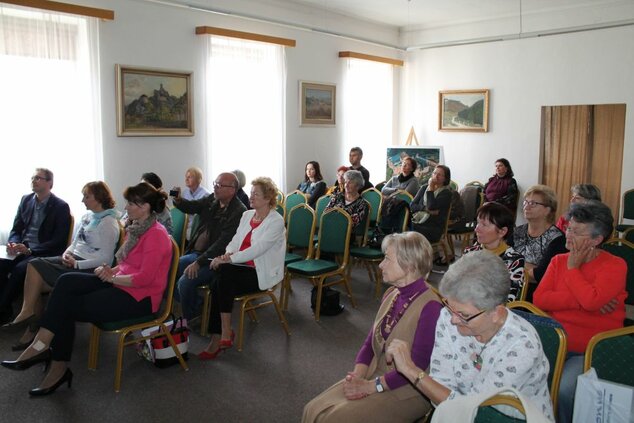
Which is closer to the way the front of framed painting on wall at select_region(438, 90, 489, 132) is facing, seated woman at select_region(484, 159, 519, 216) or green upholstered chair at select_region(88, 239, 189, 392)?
the green upholstered chair

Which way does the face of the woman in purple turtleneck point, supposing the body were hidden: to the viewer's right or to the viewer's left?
to the viewer's left

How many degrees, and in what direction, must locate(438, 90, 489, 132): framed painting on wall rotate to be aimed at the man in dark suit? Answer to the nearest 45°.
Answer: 0° — it already faces them

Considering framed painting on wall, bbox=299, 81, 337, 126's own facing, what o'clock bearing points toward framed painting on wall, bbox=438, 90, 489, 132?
framed painting on wall, bbox=438, 90, 489, 132 is roughly at 10 o'clock from framed painting on wall, bbox=299, 81, 337, 126.
